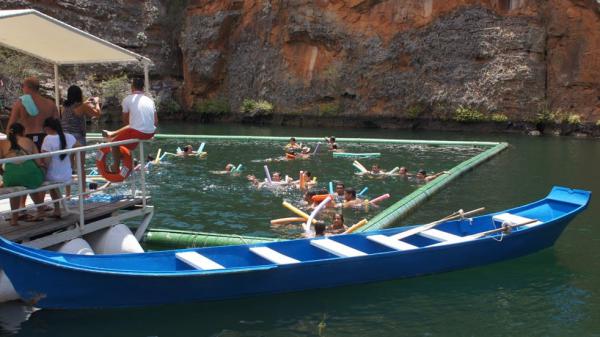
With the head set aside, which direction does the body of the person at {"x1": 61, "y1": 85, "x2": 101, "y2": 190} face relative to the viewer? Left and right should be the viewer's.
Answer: facing away from the viewer and to the right of the viewer

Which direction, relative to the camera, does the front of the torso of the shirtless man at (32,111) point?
away from the camera

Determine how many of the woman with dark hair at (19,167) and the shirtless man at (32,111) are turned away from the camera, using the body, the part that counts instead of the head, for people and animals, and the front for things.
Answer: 2

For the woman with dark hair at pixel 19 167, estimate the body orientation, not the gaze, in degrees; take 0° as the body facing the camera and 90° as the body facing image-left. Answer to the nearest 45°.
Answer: approximately 180°

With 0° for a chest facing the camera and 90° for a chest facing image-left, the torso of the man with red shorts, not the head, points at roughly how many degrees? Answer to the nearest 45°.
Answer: approximately 135°

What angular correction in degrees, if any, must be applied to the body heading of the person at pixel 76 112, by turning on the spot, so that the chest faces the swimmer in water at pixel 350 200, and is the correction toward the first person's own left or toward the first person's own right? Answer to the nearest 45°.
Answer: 0° — they already face them

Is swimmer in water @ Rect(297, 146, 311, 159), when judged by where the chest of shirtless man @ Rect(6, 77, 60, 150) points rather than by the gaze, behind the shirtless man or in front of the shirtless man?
in front

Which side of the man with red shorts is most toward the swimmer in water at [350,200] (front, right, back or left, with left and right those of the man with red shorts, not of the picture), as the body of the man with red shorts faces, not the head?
right
